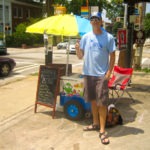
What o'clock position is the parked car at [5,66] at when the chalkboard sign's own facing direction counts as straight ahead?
The parked car is roughly at 4 o'clock from the chalkboard sign.

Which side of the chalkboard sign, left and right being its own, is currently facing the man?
left

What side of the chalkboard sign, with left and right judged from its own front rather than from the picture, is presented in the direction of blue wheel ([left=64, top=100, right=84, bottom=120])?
left

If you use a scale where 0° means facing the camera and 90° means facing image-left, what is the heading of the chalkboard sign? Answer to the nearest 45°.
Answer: approximately 45°
